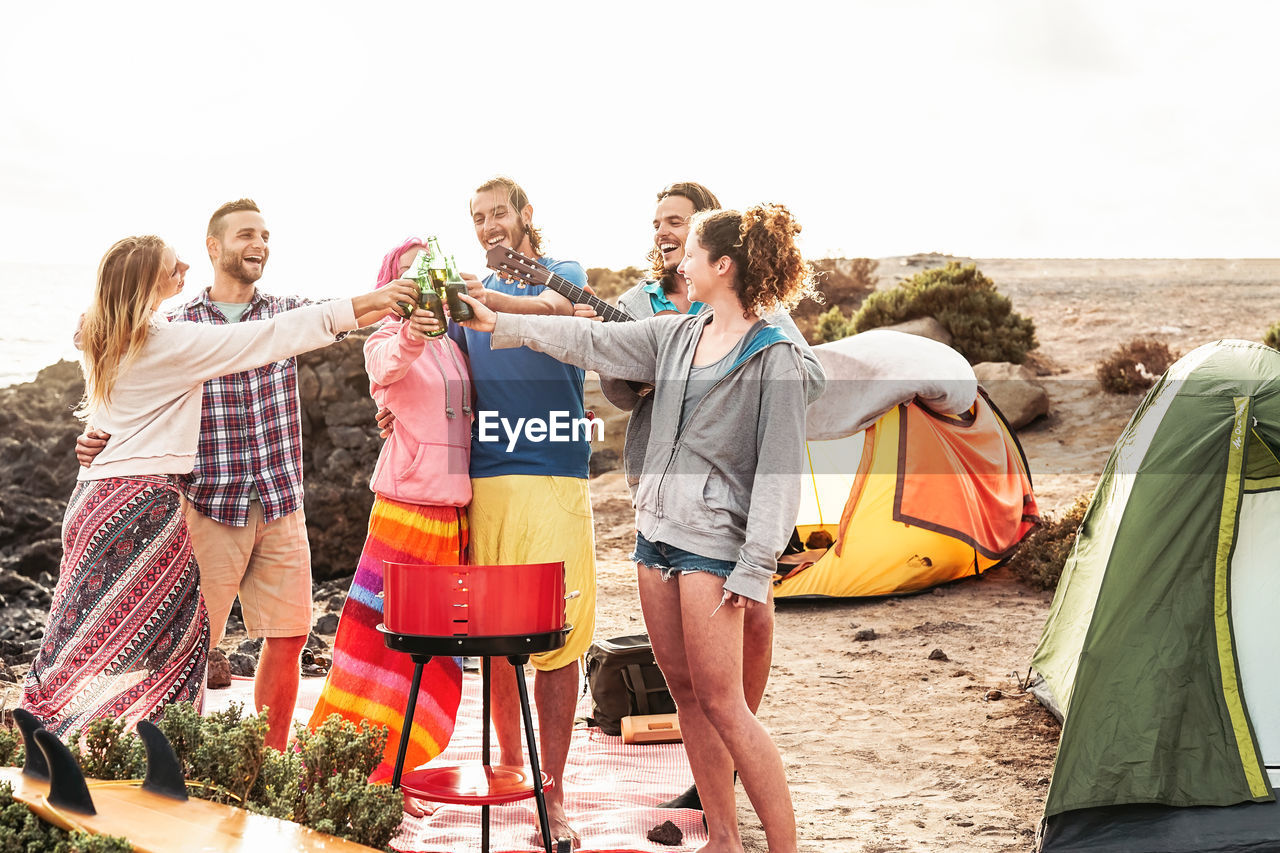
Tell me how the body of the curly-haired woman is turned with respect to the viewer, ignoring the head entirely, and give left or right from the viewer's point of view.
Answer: facing the viewer and to the left of the viewer

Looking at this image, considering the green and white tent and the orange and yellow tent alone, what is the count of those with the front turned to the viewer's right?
0

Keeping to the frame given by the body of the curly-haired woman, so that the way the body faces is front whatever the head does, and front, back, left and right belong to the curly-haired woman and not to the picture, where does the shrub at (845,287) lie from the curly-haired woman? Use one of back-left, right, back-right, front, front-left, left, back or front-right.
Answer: back-right

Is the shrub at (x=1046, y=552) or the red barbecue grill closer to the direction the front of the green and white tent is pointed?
the red barbecue grill

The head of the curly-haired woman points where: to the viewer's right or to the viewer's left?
to the viewer's left

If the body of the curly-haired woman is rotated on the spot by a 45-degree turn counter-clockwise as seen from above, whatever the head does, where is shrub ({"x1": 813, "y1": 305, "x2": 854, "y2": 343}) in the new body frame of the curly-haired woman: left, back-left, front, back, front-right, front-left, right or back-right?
back

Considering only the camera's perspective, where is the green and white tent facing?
facing the viewer

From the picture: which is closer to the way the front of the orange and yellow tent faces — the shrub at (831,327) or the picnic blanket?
the picnic blanket

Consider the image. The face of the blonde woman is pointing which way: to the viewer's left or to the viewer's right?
to the viewer's right

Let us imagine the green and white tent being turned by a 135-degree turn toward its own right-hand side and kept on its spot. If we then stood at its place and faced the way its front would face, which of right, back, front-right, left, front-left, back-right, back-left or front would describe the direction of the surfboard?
left
